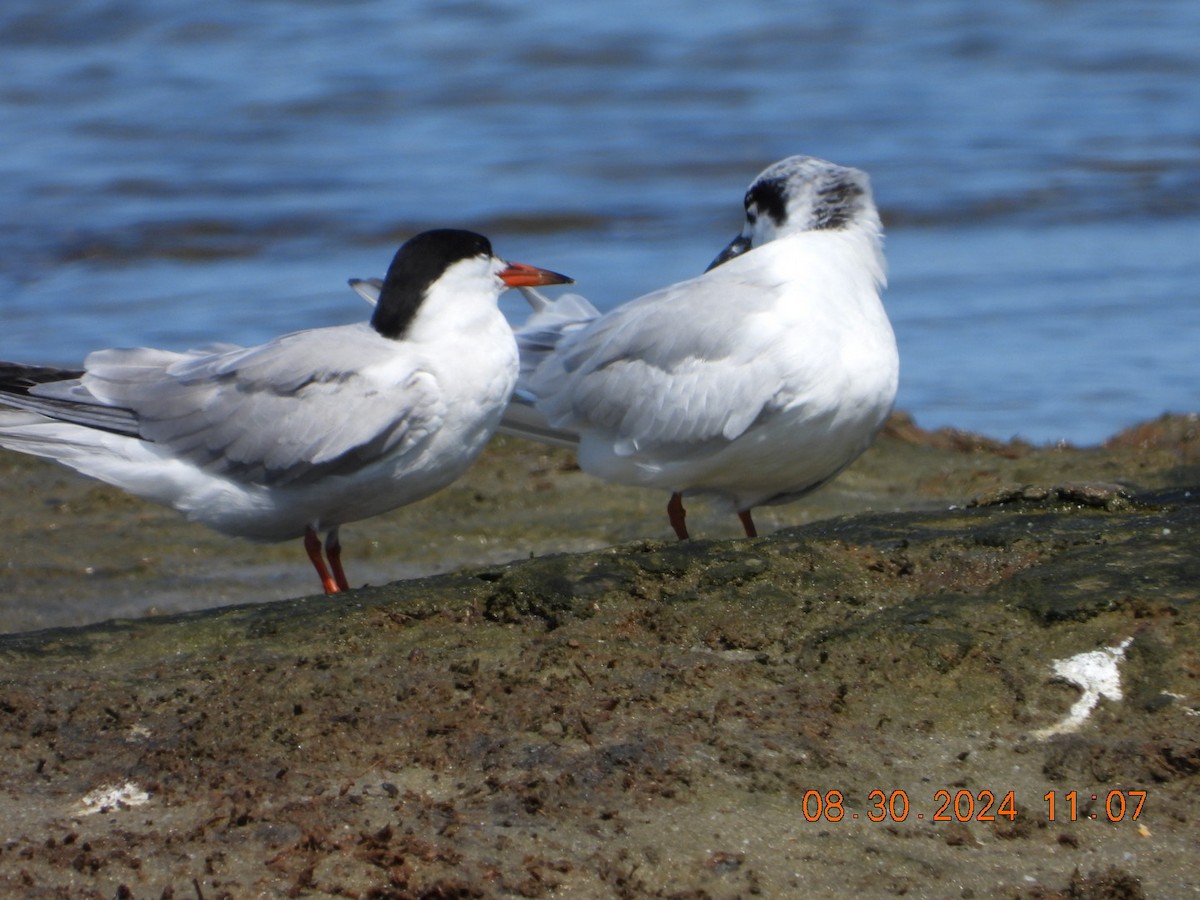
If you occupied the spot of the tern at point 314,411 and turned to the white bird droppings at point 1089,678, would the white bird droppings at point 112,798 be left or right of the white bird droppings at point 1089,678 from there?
right

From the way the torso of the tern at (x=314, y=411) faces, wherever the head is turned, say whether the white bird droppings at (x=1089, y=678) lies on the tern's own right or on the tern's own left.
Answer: on the tern's own right

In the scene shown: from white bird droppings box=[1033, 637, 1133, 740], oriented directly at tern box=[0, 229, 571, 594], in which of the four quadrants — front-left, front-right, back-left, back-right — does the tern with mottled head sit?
front-right

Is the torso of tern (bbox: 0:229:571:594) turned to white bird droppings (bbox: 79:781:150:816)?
no

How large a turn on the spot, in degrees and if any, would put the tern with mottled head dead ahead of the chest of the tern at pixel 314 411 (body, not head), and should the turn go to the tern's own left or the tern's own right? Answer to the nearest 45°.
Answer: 0° — it already faces it

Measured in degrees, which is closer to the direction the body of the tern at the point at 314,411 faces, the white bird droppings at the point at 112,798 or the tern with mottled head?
the tern with mottled head

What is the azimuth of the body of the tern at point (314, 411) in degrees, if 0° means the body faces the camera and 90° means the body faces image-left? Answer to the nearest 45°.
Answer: approximately 270°

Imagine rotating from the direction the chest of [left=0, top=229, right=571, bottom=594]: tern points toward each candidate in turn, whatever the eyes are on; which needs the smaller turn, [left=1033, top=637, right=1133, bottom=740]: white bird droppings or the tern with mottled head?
the tern with mottled head
